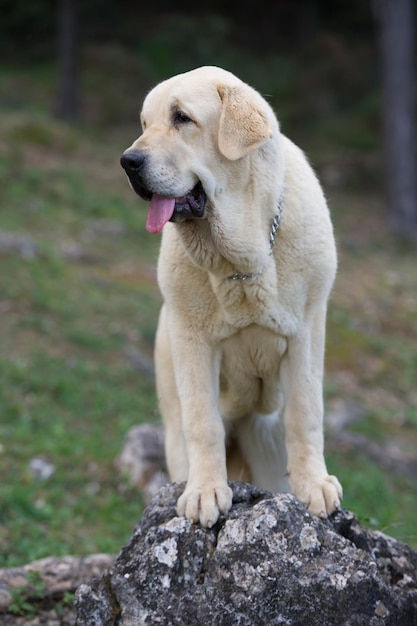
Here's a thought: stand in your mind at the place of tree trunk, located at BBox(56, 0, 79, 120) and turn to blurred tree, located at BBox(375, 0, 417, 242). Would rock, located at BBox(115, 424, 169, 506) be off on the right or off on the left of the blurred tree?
right

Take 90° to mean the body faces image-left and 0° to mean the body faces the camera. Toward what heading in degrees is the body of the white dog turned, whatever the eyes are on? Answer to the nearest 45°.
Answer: approximately 0°

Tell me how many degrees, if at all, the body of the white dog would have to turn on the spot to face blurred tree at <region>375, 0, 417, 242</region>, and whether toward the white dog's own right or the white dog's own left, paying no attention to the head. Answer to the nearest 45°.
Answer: approximately 180°

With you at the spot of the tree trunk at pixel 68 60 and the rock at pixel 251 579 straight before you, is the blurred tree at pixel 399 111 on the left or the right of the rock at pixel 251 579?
left

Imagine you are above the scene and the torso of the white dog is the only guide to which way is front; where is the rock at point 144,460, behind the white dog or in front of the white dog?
behind

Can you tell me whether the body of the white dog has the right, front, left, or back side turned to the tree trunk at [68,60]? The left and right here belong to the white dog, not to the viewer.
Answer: back
